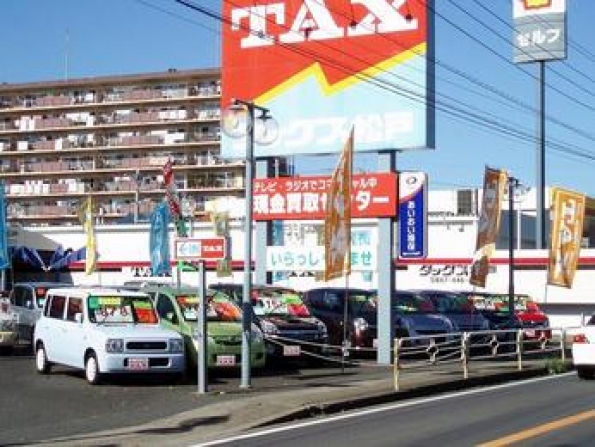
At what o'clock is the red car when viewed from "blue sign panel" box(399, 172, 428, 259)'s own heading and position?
The red car is roughly at 7 o'clock from the blue sign panel.

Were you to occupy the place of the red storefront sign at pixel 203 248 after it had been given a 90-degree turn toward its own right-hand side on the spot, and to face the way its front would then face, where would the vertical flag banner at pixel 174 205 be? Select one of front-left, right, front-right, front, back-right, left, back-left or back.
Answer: right

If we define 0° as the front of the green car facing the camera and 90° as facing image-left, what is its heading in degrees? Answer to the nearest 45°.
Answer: approximately 315°

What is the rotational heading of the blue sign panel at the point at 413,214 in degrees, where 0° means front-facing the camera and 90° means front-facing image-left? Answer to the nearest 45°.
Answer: approximately 0°

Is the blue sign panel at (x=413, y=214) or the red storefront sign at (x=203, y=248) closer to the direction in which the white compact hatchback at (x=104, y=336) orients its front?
the red storefront sign

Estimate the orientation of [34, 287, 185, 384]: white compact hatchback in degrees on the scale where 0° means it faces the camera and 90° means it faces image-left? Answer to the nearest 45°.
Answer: approximately 315°

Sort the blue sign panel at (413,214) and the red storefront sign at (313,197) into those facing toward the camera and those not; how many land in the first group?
2

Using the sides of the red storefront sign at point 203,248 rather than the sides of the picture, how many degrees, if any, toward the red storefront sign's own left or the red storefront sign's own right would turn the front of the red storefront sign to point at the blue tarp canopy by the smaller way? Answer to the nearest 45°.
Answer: approximately 180°

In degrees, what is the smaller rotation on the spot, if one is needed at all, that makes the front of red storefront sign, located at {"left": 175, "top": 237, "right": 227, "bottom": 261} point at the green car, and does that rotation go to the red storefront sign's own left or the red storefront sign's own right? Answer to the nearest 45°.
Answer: approximately 180°
